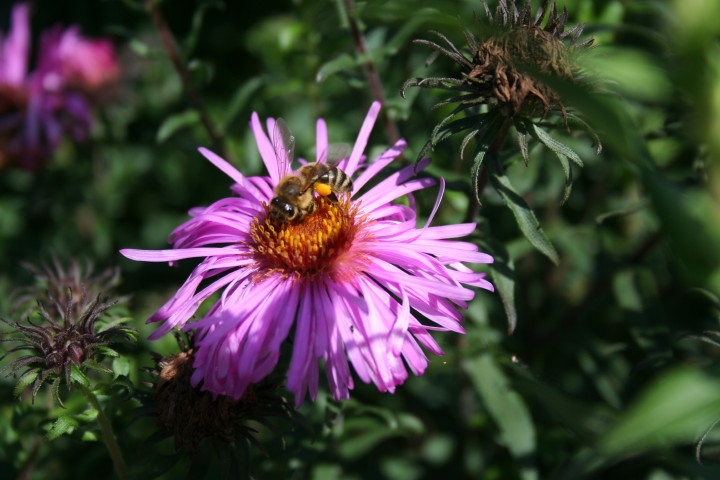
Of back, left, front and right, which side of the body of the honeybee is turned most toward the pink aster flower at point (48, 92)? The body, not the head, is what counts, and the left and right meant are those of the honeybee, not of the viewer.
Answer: right

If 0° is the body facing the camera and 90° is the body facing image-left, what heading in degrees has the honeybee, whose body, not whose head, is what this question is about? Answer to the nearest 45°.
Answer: approximately 45°

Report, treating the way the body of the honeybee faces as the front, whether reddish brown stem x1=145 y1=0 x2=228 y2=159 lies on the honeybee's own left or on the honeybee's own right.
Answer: on the honeybee's own right

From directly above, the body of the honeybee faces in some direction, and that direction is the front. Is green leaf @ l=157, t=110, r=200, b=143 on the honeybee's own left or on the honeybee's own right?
on the honeybee's own right
